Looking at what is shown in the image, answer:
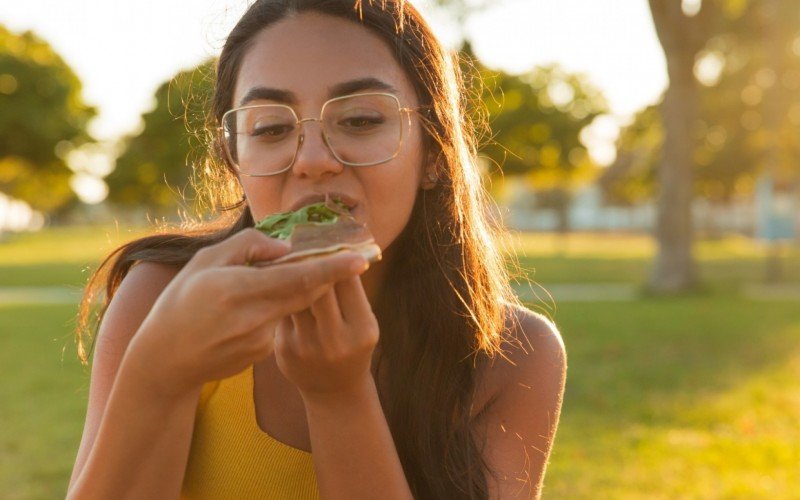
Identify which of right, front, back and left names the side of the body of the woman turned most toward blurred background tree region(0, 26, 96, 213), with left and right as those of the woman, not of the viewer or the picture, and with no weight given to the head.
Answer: back

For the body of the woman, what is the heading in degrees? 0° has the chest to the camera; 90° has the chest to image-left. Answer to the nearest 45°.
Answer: approximately 0°
